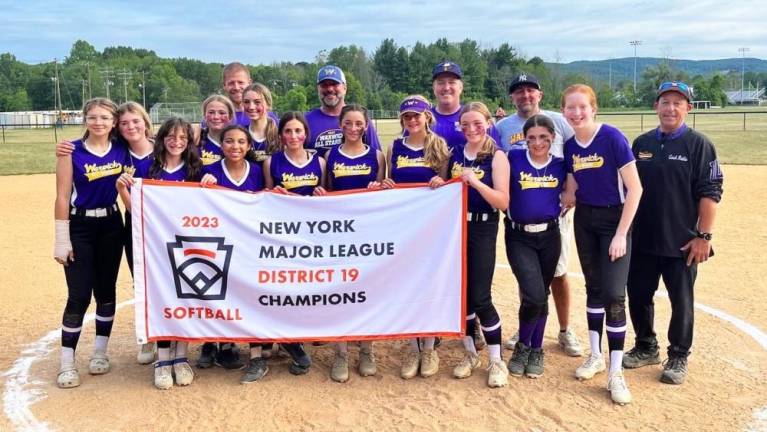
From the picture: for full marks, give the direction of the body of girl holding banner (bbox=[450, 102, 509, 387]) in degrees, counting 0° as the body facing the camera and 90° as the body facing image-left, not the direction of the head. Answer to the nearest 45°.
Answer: approximately 45°

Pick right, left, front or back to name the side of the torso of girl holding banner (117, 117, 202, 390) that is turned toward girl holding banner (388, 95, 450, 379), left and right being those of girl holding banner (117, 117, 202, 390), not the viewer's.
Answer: left

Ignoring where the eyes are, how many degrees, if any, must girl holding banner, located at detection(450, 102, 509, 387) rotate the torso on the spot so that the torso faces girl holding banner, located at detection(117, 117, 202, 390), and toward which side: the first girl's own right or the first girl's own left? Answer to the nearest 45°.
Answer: approximately 45° to the first girl's own right

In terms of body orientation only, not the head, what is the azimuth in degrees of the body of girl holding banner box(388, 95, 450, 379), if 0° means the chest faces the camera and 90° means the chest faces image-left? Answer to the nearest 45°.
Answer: approximately 0°

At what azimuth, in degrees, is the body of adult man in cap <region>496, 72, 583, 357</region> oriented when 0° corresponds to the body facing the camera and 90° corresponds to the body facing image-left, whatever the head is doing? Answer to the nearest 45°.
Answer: approximately 0°

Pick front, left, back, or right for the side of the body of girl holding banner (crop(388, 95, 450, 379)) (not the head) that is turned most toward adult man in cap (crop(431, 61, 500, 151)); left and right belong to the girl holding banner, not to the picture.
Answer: back

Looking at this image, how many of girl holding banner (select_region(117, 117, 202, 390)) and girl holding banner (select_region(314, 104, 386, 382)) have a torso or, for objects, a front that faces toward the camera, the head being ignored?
2

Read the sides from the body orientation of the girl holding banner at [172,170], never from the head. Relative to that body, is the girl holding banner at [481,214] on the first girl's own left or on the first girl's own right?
on the first girl's own left
